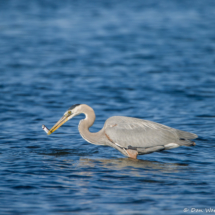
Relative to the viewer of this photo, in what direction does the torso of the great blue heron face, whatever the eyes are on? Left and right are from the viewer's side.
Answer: facing to the left of the viewer
